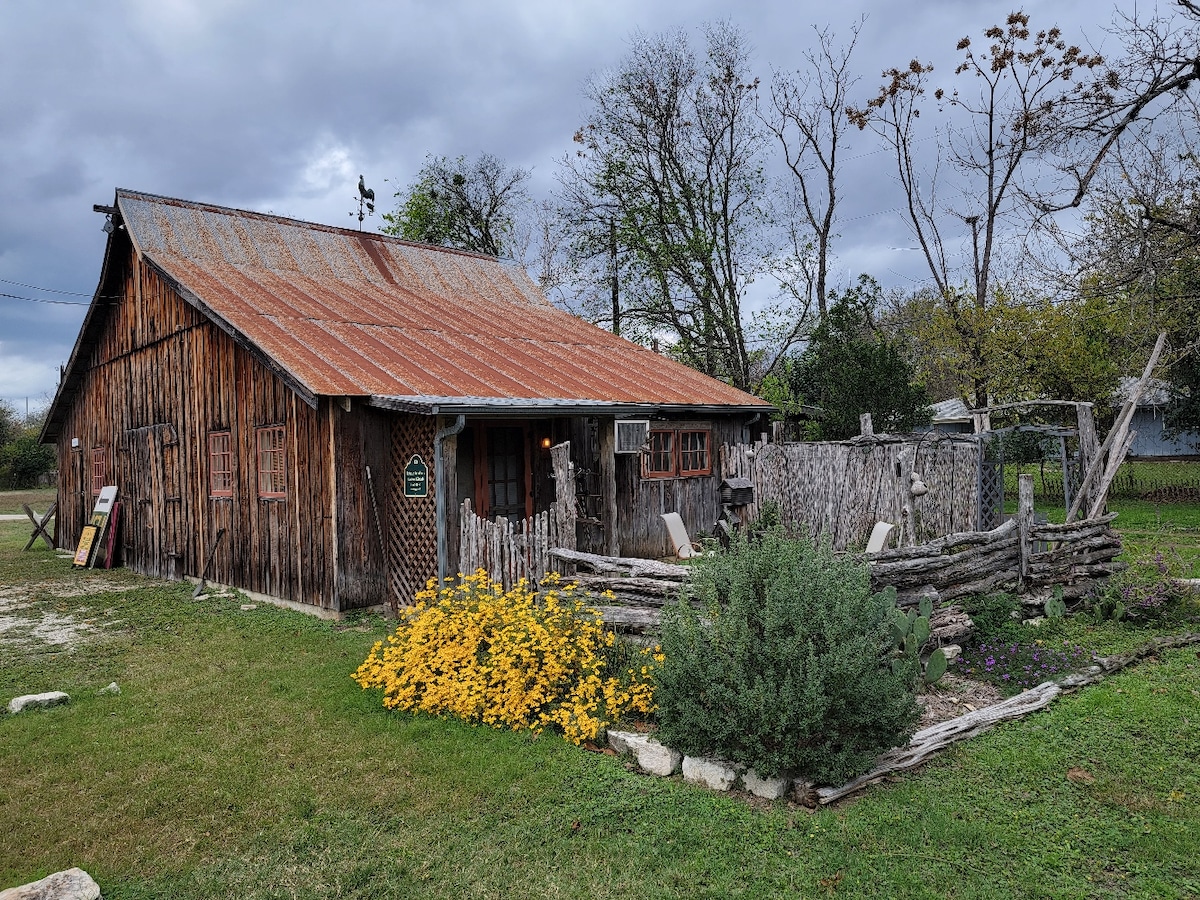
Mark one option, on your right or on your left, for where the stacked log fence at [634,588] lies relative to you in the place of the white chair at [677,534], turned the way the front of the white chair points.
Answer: on your right

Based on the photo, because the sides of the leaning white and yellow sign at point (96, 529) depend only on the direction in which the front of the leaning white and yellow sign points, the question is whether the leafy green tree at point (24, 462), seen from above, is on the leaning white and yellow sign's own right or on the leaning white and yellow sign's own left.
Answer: on the leaning white and yellow sign's own right

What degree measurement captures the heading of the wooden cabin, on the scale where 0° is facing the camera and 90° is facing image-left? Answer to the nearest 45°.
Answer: approximately 315°

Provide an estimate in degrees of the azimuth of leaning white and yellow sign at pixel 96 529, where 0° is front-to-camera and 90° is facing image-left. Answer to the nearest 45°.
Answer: approximately 45°

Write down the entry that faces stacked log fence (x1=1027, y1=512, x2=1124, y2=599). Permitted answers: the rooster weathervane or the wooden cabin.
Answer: the wooden cabin

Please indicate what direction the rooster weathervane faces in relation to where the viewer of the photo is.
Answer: facing to the left of the viewer

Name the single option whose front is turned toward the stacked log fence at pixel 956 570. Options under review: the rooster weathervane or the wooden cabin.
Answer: the wooden cabin

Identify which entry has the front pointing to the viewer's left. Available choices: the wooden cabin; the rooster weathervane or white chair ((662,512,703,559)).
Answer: the rooster weathervane
